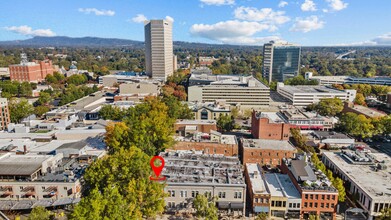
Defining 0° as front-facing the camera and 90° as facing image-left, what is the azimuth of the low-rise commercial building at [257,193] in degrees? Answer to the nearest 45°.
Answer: approximately 0°

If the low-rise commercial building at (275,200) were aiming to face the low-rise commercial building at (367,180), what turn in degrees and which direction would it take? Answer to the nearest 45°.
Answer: approximately 135° to its left

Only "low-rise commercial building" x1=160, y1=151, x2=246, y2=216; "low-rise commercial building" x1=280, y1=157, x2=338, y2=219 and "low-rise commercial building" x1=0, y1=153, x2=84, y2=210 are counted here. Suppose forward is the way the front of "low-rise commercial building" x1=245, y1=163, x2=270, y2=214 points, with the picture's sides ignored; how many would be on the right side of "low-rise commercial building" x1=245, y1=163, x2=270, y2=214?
2

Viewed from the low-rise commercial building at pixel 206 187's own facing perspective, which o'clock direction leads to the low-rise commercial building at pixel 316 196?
the low-rise commercial building at pixel 316 196 is roughly at 9 o'clock from the low-rise commercial building at pixel 206 187.

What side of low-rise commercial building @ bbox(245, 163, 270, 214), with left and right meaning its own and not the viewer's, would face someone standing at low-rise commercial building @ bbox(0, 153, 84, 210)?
right

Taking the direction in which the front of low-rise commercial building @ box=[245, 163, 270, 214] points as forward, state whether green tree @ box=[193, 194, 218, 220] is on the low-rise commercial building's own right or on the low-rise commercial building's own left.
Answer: on the low-rise commercial building's own right
